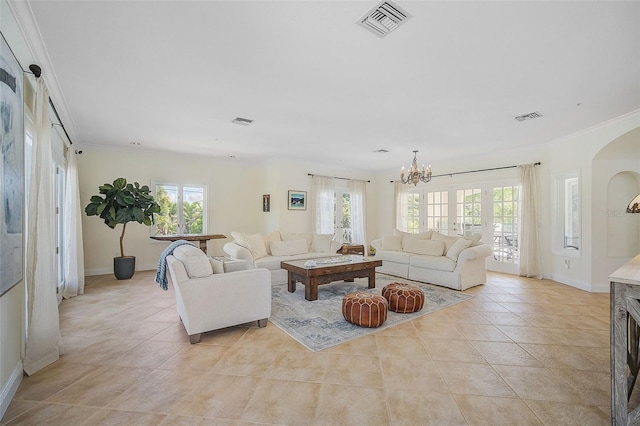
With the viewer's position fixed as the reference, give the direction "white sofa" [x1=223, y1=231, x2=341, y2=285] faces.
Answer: facing the viewer and to the right of the viewer

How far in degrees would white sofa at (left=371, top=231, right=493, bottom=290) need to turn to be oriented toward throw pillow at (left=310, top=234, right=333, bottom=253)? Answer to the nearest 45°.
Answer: approximately 45° to its right

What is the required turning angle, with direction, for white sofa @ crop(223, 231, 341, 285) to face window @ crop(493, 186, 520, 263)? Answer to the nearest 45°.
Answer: approximately 45° to its left

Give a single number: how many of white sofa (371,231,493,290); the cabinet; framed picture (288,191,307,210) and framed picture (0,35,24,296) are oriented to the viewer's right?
1

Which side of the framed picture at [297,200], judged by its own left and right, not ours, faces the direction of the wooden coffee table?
front

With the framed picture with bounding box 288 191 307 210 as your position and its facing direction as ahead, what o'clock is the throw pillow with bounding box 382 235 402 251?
The throw pillow is roughly at 10 o'clock from the framed picture.

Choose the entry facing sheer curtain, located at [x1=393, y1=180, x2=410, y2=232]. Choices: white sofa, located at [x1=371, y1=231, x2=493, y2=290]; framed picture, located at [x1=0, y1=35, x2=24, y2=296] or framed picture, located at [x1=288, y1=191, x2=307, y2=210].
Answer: framed picture, located at [x1=0, y1=35, x2=24, y2=296]

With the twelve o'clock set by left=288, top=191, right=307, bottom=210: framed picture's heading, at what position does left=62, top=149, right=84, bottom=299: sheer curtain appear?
The sheer curtain is roughly at 2 o'clock from the framed picture.

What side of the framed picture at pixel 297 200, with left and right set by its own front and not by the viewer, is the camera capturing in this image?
front
